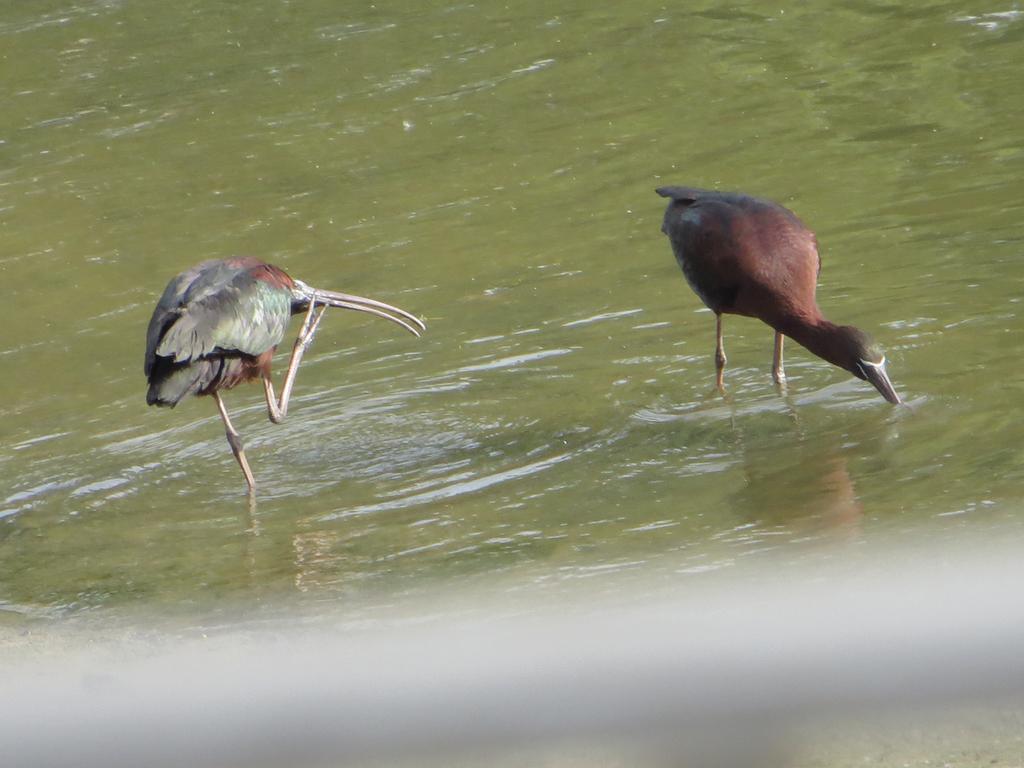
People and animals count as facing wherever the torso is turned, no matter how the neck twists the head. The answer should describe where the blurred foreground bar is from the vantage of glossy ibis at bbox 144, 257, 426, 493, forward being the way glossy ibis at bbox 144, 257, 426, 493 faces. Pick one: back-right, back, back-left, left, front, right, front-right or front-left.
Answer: right

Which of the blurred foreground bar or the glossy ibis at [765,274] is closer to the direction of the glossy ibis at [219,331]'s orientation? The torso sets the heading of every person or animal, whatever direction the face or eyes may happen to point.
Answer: the glossy ibis

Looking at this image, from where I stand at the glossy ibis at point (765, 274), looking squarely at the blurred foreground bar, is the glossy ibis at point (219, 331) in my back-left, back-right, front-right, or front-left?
front-right

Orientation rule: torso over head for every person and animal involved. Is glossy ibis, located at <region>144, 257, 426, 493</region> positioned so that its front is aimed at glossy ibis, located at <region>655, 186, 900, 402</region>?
yes

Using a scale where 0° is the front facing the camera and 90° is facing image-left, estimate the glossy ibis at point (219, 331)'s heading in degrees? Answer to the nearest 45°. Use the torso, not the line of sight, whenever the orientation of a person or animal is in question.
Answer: approximately 270°

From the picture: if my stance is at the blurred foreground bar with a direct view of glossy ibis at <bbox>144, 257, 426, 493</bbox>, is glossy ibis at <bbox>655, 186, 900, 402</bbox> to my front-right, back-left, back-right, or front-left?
front-right
